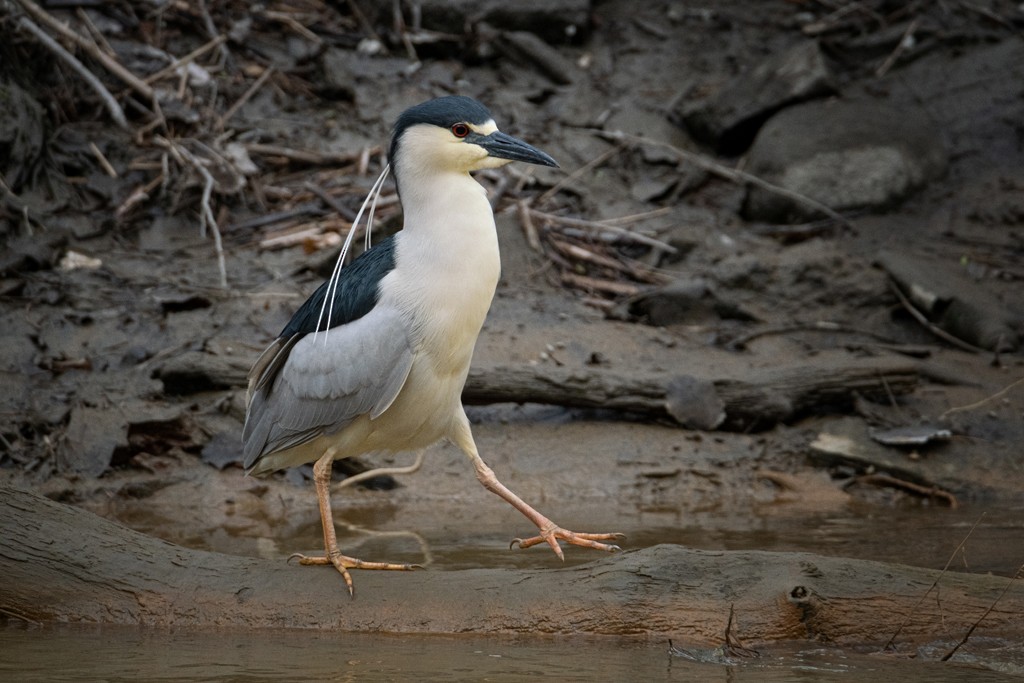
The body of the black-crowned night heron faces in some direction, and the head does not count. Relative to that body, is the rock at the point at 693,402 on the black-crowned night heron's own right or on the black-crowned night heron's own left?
on the black-crowned night heron's own left

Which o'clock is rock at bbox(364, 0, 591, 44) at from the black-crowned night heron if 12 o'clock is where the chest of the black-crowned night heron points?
The rock is roughly at 9 o'clock from the black-crowned night heron.

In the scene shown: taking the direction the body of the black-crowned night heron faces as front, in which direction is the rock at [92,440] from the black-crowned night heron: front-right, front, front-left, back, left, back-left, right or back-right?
back-left

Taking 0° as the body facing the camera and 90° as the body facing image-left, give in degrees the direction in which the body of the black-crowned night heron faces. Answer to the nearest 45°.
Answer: approximately 270°

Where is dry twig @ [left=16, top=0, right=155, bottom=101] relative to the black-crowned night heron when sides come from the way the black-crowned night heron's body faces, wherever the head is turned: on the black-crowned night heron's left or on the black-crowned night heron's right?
on the black-crowned night heron's left
